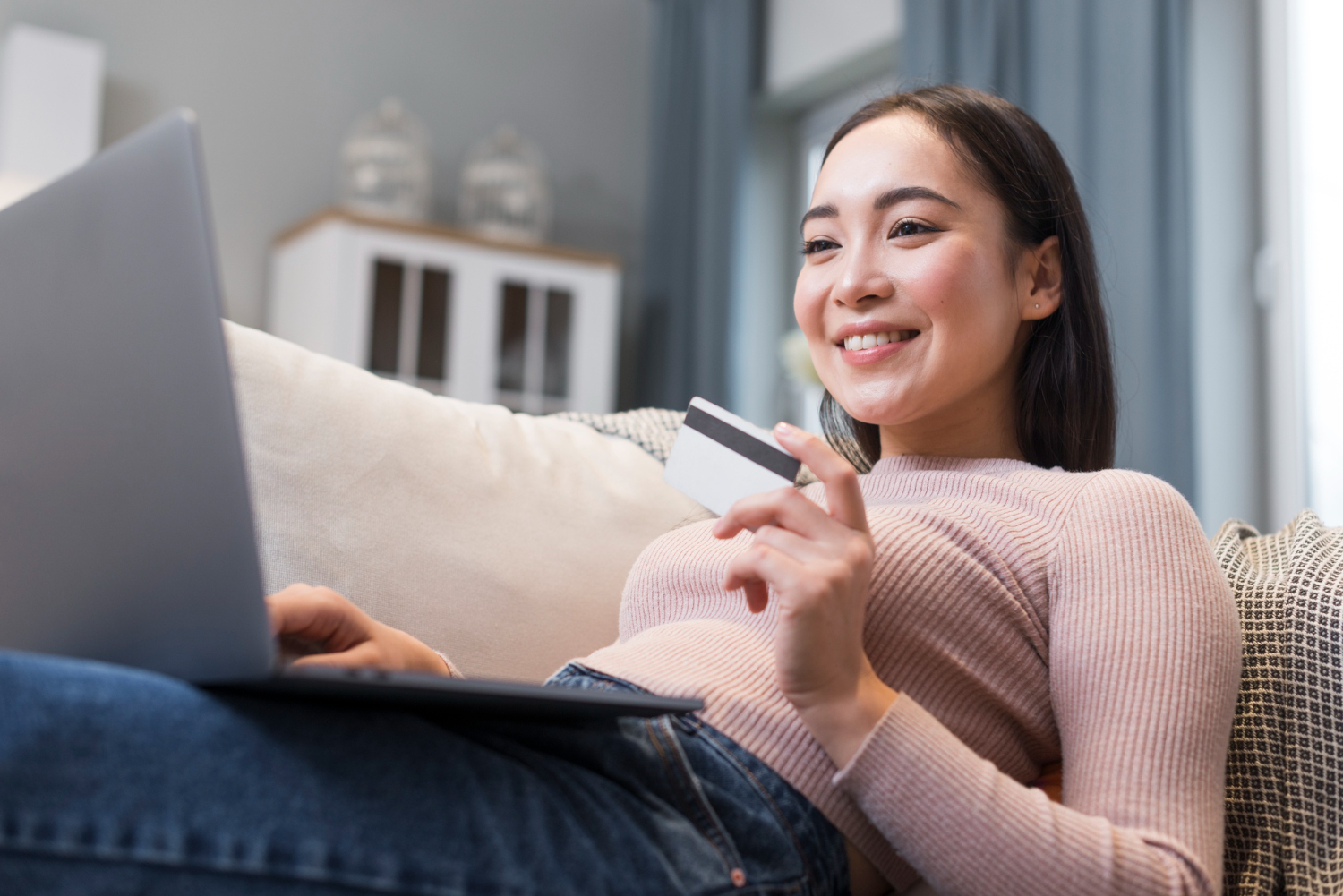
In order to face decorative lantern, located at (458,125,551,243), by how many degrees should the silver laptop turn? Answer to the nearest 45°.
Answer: approximately 45° to its left

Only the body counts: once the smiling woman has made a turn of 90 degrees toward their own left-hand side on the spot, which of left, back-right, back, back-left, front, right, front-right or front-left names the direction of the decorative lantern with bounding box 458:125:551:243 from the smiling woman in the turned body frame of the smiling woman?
back-left

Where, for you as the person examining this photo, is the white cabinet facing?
facing the viewer and to the right of the viewer

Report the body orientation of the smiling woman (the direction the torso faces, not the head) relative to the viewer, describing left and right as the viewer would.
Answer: facing the viewer and to the left of the viewer

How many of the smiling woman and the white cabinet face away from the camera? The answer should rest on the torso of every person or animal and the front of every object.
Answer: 0

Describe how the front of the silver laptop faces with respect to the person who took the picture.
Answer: facing away from the viewer and to the right of the viewer

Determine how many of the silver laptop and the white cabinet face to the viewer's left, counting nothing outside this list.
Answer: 0

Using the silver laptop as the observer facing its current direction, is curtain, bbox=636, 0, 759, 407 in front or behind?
in front

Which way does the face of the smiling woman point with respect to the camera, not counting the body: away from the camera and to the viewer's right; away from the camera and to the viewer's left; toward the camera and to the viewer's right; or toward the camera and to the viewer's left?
toward the camera and to the viewer's left

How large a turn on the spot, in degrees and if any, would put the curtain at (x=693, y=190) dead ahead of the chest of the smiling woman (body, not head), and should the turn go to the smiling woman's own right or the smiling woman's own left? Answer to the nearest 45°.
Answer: approximately 135° to the smiling woman's own right
